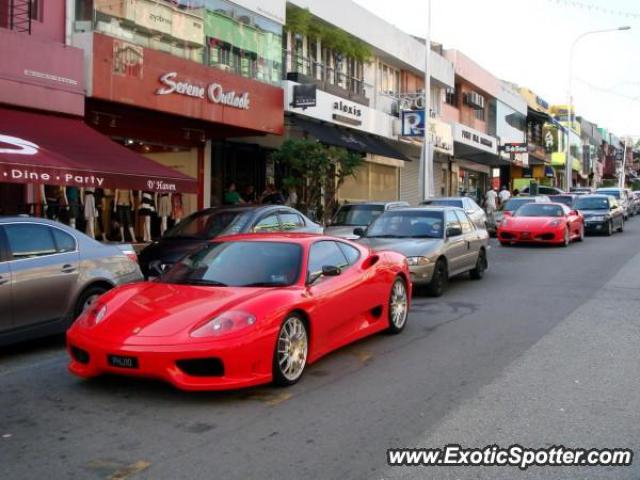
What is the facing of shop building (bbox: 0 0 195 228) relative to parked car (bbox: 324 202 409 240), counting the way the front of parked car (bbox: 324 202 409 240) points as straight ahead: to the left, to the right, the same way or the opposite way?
to the left

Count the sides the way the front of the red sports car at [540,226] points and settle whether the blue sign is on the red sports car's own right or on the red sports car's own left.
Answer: on the red sports car's own right

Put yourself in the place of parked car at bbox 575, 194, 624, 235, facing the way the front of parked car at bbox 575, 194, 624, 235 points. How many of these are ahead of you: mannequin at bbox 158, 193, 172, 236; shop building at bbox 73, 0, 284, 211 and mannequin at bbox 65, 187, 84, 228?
3

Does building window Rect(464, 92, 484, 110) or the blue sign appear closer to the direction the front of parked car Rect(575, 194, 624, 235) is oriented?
the blue sign

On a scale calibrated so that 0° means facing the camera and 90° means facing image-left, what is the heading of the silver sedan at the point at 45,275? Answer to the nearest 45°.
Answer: approximately 45°

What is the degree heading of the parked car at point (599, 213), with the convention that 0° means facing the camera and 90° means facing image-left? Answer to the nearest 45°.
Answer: approximately 45°

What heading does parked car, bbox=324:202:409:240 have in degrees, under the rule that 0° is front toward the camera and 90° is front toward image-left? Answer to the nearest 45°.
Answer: approximately 45°

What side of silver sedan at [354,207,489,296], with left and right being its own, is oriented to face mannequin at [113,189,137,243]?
right

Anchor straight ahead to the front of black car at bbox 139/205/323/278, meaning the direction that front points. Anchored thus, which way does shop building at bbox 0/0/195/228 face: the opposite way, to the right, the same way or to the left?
to the left
